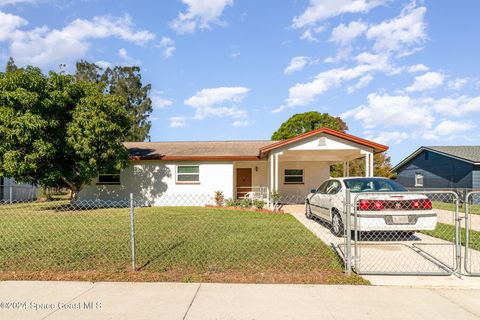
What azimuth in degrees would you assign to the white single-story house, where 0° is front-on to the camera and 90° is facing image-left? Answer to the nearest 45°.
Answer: approximately 0°

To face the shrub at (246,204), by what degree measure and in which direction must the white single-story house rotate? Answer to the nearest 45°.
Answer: approximately 45° to its left

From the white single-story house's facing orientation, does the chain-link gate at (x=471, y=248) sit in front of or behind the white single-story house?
in front

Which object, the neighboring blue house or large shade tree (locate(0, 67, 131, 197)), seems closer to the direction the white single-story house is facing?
the large shade tree

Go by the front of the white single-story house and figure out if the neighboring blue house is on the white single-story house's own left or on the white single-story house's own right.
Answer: on the white single-story house's own left

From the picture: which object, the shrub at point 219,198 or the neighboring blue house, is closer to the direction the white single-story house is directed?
the shrub

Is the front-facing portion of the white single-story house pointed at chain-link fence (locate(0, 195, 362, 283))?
yes

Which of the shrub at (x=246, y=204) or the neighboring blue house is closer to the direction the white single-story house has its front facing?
the shrub

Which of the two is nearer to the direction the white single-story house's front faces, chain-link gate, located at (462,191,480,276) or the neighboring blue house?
the chain-link gate
